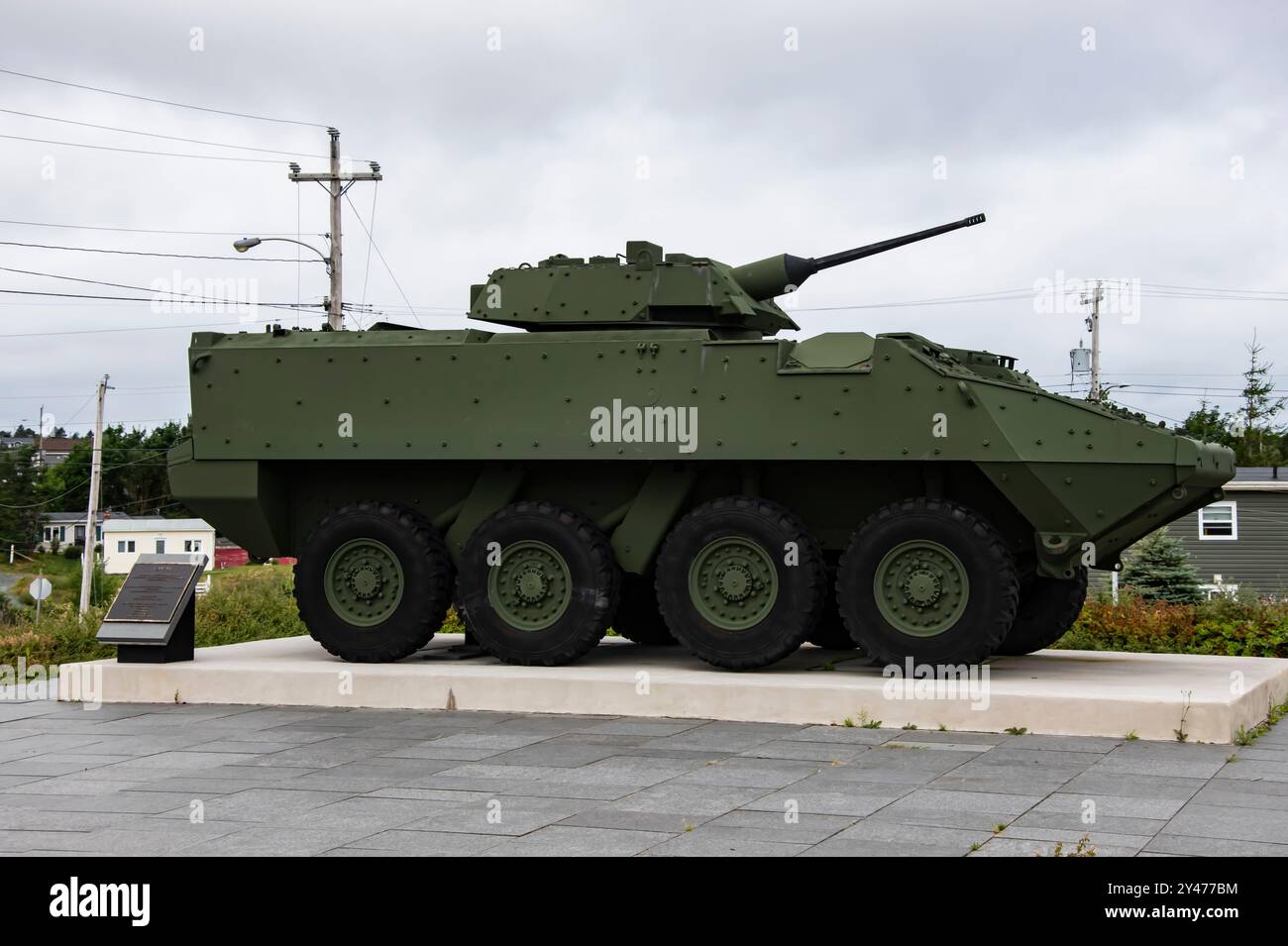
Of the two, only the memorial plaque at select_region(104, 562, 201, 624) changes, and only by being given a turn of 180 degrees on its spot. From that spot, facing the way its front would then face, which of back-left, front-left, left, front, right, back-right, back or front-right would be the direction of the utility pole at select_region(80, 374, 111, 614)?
front-left

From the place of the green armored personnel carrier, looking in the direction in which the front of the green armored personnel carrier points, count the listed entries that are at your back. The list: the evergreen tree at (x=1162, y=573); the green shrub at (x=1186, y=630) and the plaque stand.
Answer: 1

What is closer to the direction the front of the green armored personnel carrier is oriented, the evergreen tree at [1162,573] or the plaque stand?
the evergreen tree

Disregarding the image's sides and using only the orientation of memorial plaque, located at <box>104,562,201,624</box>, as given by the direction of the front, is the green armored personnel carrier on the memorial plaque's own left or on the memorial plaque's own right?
on the memorial plaque's own left

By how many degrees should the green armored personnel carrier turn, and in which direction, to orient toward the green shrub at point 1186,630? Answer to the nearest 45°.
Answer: approximately 45° to its left

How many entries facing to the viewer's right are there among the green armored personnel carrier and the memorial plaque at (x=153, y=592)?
1

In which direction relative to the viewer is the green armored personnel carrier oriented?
to the viewer's right

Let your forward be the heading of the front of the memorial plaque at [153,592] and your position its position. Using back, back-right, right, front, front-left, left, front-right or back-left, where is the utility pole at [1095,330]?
back

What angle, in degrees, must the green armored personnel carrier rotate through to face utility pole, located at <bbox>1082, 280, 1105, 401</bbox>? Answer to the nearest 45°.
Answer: approximately 90° to its left

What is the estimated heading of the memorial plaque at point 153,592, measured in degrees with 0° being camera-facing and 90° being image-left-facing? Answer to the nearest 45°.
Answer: approximately 45°

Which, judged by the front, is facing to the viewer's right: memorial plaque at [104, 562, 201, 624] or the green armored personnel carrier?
the green armored personnel carrier
